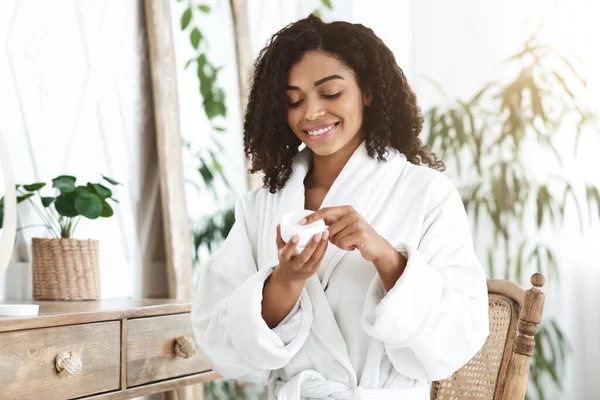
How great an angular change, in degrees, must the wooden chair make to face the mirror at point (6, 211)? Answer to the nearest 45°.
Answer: approximately 45° to its right

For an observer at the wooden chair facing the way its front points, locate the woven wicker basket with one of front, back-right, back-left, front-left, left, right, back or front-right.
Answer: front-right

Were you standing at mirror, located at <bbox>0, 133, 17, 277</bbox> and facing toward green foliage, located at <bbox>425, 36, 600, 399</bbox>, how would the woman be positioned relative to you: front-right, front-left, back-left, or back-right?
front-right

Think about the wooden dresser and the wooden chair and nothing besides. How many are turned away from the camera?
0

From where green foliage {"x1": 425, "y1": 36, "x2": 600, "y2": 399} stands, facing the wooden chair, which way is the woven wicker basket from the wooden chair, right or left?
right

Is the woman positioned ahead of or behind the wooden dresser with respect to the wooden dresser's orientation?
ahead

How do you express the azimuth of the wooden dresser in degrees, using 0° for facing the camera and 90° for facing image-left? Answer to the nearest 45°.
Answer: approximately 315°

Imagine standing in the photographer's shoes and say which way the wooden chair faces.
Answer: facing the viewer and to the left of the viewer

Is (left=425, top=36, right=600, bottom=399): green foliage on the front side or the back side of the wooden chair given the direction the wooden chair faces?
on the back side
